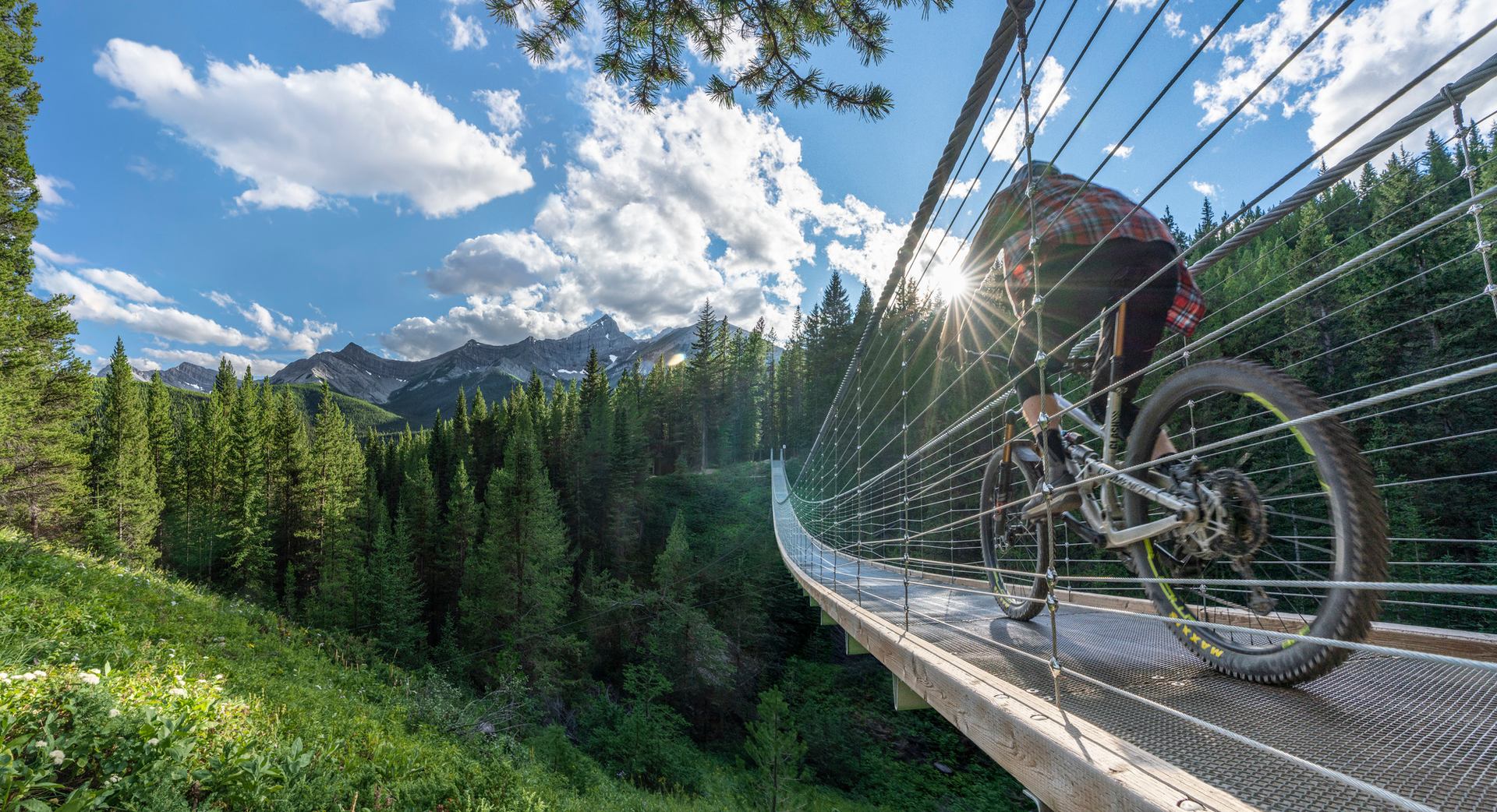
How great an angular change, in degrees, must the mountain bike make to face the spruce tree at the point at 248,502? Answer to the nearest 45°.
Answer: approximately 45° to its left

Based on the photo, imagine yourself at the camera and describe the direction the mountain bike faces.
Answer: facing away from the viewer and to the left of the viewer

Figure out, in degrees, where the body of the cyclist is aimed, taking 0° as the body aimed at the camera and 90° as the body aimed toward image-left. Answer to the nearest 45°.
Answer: approximately 135°

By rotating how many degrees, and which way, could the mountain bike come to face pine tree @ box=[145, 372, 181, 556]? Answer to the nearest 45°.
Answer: approximately 45° to its left

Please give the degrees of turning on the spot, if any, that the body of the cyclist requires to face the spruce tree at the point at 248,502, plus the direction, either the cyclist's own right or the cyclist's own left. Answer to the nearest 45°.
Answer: approximately 45° to the cyclist's own left

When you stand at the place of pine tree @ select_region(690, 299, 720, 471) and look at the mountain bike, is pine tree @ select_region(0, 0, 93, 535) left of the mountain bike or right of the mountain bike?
right
